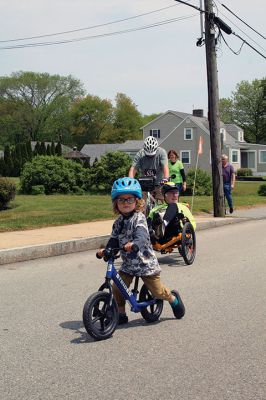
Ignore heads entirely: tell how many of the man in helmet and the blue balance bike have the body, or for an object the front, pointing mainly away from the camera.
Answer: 0

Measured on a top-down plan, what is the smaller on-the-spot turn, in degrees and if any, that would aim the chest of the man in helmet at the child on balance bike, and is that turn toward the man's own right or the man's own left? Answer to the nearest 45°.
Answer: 0° — they already face them

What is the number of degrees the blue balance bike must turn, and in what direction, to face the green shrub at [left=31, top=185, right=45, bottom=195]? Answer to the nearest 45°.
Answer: approximately 135° to its right

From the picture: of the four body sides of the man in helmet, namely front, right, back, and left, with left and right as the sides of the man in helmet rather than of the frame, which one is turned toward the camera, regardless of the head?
front

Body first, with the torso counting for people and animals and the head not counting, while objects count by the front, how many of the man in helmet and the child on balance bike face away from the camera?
0

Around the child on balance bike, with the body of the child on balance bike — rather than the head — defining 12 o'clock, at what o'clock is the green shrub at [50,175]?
The green shrub is roughly at 4 o'clock from the child on balance bike.

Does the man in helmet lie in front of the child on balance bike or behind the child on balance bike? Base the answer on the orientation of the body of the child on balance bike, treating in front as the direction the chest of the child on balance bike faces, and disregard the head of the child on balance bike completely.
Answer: behind

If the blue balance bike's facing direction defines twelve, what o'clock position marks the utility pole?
The utility pole is roughly at 5 o'clock from the blue balance bike.

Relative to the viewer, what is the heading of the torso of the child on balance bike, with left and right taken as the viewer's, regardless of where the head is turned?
facing the viewer and to the left of the viewer
